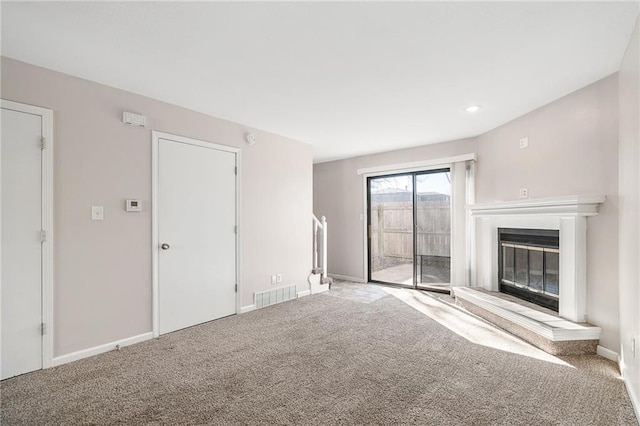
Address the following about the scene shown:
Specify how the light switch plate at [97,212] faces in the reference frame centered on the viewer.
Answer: facing the viewer

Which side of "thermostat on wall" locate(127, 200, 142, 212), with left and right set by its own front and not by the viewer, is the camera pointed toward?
front

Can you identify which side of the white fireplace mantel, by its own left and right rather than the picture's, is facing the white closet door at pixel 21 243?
front

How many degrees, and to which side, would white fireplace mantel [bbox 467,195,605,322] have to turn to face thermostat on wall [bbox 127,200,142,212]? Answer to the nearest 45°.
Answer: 0° — it already faces it

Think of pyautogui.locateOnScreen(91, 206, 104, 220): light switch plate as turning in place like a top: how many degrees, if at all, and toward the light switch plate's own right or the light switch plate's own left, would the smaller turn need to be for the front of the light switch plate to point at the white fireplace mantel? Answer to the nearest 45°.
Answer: approximately 45° to the light switch plate's own left

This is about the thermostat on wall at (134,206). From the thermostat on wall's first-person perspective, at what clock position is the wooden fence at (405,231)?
The wooden fence is roughly at 9 o'clock from the thermostat on wall.

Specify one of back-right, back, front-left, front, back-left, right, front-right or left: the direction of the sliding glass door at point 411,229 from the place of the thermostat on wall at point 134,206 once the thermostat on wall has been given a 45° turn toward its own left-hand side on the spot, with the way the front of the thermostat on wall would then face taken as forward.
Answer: front-left

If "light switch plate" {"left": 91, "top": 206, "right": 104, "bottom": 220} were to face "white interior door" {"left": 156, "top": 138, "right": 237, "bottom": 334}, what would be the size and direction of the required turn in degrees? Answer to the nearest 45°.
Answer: approximately 90° to its left

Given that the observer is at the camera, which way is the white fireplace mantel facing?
facing the viewer and to the left of the viewer
